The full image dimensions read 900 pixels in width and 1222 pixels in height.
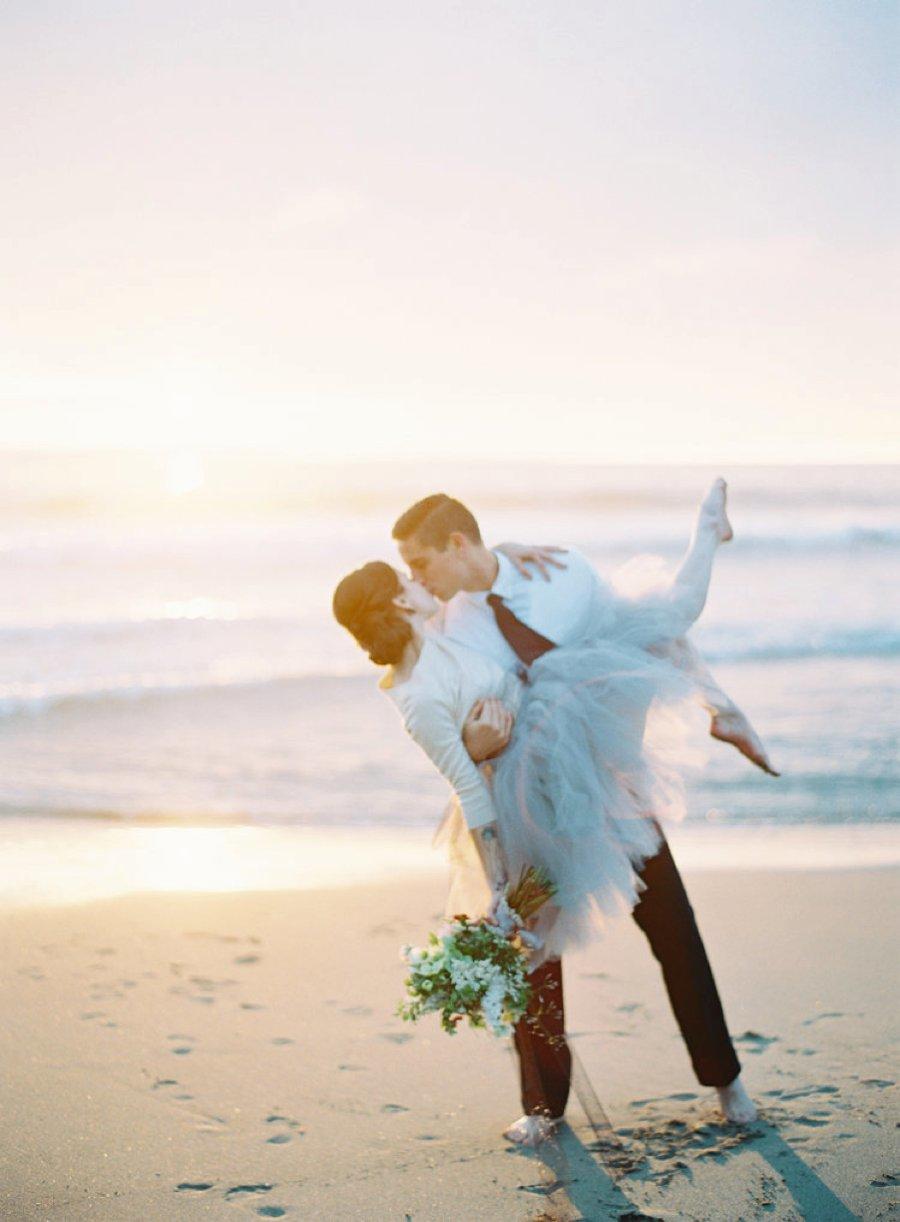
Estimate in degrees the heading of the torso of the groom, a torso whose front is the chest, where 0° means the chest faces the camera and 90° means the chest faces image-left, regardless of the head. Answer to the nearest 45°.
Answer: approximately 45°

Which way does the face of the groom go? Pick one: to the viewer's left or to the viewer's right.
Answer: to the viewer's left
